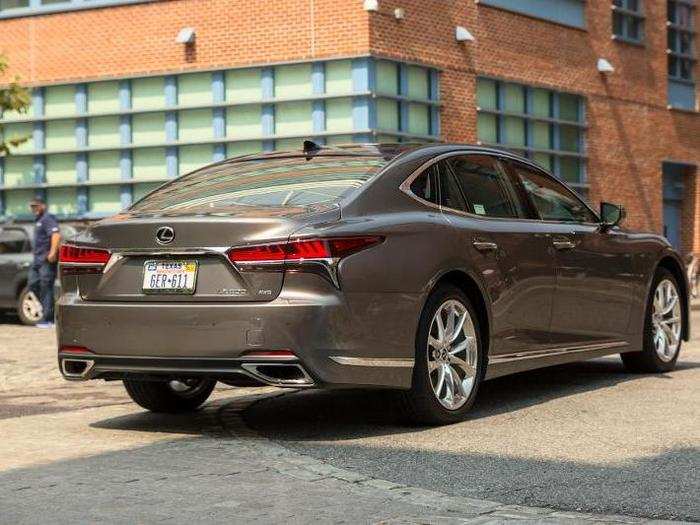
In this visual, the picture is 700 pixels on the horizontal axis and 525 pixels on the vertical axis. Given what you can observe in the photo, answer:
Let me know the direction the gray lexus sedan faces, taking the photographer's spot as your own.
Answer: facing away from the viewer and to the right of the viewer

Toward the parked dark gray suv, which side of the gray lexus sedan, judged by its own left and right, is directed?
left

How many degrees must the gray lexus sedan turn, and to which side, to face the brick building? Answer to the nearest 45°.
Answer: approximately 45° to its left
